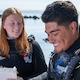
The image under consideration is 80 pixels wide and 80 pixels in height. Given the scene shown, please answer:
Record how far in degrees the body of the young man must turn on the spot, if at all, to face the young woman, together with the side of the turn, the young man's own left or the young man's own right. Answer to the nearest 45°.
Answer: approximately 90° to the young man's own right

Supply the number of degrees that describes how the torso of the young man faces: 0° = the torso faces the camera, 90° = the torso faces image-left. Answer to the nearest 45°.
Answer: approximately 45°

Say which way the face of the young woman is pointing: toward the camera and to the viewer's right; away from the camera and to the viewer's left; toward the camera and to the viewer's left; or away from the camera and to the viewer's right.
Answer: toward the camera and to the viewer's right
